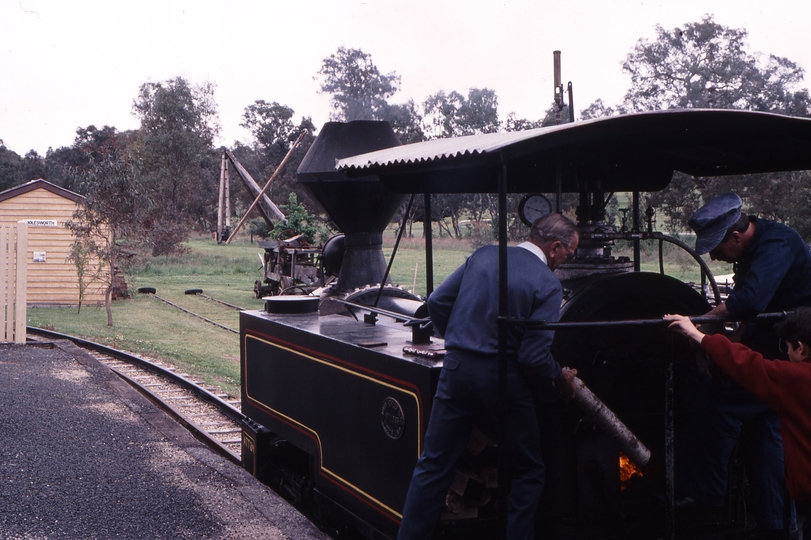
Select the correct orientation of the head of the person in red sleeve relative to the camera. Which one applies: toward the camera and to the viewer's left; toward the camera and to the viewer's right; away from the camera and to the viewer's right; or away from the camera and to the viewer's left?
away from the camera and to the viewer's left

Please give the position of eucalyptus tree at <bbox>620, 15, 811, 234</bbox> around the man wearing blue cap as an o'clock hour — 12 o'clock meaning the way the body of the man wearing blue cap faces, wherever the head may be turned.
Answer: The eucalyptus tree is roughly at 3 o'clock from the man wearing blue cap.

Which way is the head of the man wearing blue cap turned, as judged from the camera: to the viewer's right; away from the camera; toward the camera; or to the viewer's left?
to the viewer's left

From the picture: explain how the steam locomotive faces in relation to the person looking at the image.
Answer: facing away from the viewer and to the left of the viewer

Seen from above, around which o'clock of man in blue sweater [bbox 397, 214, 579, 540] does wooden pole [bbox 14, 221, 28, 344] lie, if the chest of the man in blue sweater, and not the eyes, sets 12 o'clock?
The wooden pole is roughly at 9 o'clock from the man in blue sweater.

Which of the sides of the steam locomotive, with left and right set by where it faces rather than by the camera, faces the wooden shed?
front

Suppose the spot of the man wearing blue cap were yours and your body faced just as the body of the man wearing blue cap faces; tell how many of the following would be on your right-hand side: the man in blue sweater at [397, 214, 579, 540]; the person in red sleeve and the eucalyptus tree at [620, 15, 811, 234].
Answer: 1

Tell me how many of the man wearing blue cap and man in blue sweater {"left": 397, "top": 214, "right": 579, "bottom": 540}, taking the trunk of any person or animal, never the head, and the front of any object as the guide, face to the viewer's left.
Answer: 1

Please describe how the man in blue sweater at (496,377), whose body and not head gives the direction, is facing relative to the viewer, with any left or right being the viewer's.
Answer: facing away from the viewer and to the right of the viewer

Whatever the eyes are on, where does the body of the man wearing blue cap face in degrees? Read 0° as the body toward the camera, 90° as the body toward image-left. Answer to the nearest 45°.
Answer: approximately 90°

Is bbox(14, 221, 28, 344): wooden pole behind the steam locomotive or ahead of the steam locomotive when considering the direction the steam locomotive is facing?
ahead
